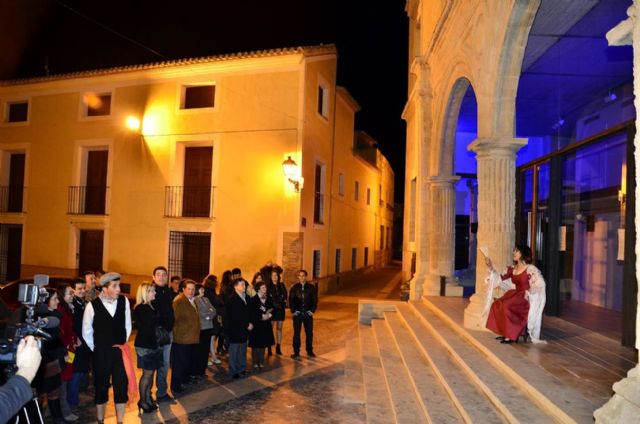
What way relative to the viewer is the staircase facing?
to the viewer's left

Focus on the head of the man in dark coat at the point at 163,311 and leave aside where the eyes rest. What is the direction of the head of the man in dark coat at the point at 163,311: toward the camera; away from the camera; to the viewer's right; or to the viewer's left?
toward the camera

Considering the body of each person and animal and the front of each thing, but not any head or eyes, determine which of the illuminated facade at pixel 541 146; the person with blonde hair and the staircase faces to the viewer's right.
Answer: the person with blonde hair

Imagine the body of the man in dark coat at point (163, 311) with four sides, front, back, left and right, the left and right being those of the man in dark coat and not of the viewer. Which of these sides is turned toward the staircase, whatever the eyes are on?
front

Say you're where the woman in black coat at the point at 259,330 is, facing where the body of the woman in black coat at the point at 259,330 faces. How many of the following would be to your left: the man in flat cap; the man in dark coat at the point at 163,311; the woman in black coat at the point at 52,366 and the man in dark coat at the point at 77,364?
0

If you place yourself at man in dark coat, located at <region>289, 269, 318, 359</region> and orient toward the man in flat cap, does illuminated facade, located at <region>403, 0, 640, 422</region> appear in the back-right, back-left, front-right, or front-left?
back-left

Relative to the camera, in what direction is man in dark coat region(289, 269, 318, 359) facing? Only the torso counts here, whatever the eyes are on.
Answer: toward the camera

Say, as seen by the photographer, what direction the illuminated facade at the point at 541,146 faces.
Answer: facing the viewer and to the left of the viewer

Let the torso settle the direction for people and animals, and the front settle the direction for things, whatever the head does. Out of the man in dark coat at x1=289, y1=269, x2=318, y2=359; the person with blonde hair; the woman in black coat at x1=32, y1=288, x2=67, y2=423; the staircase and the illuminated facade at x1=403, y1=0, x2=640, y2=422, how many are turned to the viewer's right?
2

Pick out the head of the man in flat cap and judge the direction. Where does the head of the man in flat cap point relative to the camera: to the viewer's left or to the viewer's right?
to the viewer's right

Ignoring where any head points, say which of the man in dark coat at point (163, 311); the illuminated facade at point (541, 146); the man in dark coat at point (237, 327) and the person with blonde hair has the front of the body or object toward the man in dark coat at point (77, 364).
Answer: the illuminated facade

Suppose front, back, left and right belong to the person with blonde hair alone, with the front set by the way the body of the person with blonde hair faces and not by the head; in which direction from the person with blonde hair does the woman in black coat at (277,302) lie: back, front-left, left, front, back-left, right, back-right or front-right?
front-left

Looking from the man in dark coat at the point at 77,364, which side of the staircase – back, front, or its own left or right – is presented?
front

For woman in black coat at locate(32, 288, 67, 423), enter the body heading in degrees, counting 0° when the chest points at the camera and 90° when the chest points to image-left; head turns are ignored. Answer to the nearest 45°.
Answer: approximately 270°

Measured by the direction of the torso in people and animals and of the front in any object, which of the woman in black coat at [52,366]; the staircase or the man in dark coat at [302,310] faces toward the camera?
the man in dark coat

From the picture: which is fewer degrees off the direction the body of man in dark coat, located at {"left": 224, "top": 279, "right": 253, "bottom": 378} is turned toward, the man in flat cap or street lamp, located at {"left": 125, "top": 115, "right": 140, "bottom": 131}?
the man in flat cap

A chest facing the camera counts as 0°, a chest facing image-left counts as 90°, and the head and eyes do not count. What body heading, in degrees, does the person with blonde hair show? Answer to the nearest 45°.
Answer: approximately 270°

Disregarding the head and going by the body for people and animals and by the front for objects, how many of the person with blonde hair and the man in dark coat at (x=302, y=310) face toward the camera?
1
